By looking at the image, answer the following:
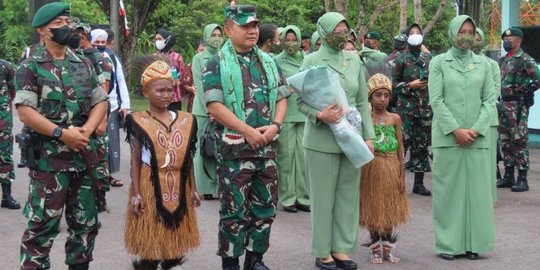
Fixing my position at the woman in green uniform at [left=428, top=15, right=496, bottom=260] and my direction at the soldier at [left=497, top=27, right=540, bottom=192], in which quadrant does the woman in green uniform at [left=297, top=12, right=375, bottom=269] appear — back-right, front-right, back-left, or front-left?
back-left

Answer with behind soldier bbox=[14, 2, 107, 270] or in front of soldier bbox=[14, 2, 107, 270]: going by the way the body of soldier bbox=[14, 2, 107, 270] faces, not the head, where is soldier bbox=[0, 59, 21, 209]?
behind

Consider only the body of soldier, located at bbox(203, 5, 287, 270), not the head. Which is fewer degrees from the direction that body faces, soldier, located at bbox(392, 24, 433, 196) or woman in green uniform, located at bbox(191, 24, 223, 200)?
the soldier

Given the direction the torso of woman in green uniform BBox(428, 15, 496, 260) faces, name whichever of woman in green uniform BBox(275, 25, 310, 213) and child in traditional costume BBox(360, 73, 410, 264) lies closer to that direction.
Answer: the child in traditional costume
